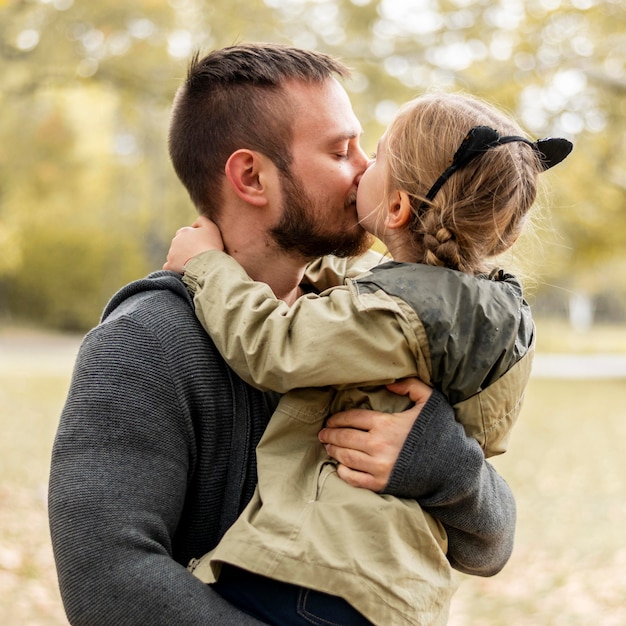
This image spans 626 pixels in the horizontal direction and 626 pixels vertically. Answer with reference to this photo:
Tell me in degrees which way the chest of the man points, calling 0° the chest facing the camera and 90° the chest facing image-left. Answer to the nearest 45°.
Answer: approximately 270°

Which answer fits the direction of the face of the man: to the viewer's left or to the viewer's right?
to the viewer's right
